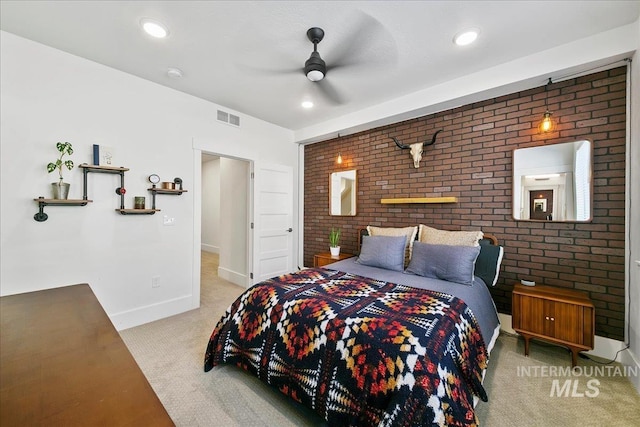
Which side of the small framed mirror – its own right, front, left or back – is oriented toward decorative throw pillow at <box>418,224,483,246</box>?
left

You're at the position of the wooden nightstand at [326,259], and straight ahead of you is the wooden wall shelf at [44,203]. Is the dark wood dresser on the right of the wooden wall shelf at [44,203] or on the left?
left

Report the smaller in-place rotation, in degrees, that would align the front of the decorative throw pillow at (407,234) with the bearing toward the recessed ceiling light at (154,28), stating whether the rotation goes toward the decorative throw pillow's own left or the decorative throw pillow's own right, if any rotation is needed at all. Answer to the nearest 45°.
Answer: approximately 45° to the decorative throw pillow's own right

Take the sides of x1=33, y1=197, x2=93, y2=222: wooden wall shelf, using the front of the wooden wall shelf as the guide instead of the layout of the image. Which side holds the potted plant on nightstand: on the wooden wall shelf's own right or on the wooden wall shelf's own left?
on the wooden wall shelf's own left

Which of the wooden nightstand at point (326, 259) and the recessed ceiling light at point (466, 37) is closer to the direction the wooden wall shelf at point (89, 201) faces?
the recessed ceiling light

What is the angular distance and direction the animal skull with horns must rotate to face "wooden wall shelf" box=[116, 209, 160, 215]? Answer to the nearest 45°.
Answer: approximately 45° to its right

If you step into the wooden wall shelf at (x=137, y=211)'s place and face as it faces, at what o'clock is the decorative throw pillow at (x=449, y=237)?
The decorative throw pillow is roughly at 10 o'clock from the wooden wall shelf.

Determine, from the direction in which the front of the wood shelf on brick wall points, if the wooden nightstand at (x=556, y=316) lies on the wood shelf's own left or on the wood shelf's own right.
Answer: on the wood shelf's own left

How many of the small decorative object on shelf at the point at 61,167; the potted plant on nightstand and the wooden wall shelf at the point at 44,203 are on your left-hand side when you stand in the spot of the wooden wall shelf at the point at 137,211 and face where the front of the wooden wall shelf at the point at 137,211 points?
1

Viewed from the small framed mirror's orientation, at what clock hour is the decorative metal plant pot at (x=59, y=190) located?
The decorative metal plant pot is roughly at 12 o'clock from the small framed mirror.

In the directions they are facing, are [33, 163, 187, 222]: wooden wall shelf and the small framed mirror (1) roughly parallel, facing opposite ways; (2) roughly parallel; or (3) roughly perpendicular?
roughly perpendicular

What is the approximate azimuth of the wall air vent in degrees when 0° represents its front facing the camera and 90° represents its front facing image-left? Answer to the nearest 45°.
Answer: approximately 315°
